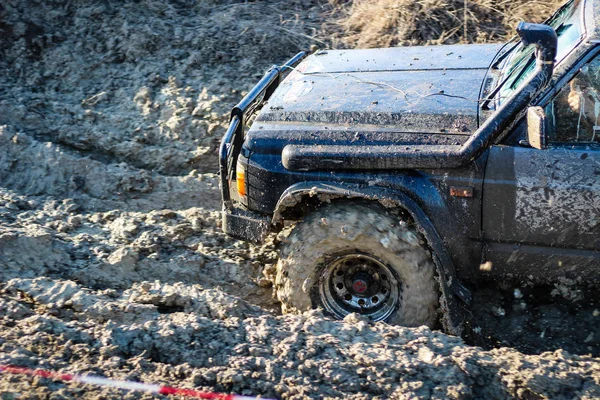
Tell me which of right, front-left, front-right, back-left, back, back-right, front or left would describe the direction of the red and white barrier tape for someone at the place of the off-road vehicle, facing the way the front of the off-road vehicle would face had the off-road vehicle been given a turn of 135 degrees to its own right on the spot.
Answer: back

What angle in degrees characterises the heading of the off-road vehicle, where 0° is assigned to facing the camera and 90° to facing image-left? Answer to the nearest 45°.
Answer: approximately 90°
